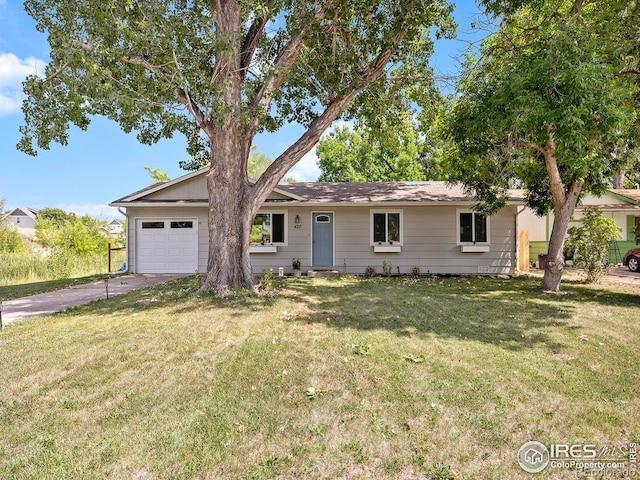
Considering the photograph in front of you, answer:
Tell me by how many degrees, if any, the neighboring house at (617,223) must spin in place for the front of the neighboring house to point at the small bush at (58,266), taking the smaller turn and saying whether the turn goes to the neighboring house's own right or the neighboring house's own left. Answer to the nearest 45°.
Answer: approximately 45° to the neighboring house's own right

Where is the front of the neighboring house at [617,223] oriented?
toward the camera

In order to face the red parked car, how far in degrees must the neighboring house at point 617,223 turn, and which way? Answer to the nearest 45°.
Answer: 0° — it already faces it

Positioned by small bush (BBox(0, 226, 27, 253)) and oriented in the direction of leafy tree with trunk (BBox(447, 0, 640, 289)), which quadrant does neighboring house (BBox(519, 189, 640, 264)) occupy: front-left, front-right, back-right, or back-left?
front-left

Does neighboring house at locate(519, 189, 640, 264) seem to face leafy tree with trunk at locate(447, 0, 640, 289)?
yes

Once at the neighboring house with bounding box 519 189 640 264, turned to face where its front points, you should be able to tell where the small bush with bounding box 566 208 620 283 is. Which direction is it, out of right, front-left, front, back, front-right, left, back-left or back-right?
front

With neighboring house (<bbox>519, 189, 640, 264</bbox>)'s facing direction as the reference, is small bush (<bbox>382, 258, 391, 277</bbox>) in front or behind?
in front

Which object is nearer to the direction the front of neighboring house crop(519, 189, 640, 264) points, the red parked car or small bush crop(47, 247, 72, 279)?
the red parked car

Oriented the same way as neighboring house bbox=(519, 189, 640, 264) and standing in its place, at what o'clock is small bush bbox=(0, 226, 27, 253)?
The small bush is roughly at 2 o'clock from the neighboring house.
